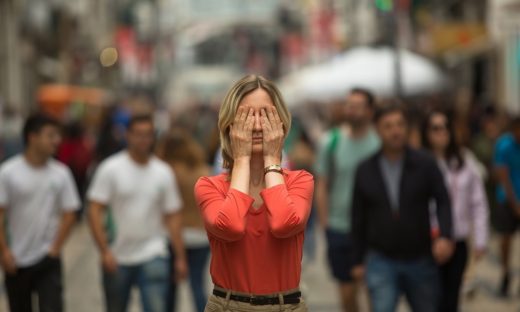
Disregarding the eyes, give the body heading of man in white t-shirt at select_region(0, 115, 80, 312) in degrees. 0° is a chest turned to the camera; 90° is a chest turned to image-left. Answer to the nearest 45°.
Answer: approximately 0°

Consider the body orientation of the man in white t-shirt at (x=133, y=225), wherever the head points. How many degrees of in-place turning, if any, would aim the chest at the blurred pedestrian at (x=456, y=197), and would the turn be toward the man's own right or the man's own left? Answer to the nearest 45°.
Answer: approximately 90° to the man's own left

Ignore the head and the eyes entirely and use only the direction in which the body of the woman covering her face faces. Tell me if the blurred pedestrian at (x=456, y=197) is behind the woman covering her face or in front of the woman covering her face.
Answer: behind

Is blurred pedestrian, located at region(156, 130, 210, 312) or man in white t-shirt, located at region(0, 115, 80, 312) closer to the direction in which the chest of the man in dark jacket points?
the man in white t-shirt

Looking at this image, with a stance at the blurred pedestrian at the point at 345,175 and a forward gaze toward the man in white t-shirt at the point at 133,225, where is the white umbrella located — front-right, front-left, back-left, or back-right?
back-right
